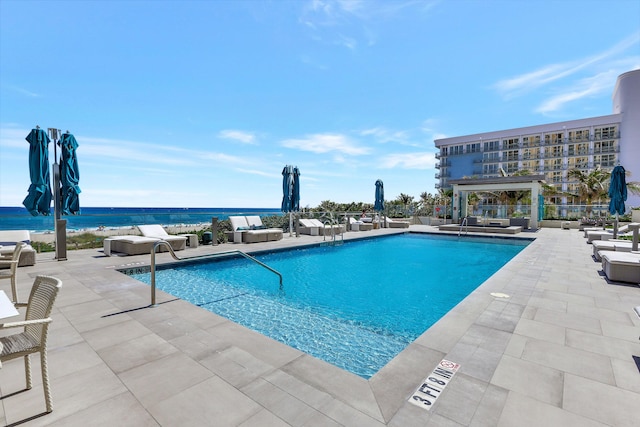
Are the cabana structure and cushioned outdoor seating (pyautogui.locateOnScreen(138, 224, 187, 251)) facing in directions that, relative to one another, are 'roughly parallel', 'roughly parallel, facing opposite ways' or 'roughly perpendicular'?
roughly perpendicular

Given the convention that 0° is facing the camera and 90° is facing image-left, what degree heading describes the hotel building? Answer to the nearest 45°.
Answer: approximately 45°

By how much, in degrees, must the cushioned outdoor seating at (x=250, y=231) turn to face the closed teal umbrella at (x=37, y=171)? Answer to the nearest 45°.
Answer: approximately 90° to its right

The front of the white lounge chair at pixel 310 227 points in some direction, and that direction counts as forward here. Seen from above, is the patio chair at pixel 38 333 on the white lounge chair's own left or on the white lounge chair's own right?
on the white lounge chair's own right

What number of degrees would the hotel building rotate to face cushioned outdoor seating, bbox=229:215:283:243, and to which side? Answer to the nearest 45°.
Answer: approximately 45° to its left

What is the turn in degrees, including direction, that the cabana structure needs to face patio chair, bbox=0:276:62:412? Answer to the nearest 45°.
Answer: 0° — it already faces it

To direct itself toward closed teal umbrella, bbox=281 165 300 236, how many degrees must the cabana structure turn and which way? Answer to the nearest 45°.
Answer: approximately 45° to its right
